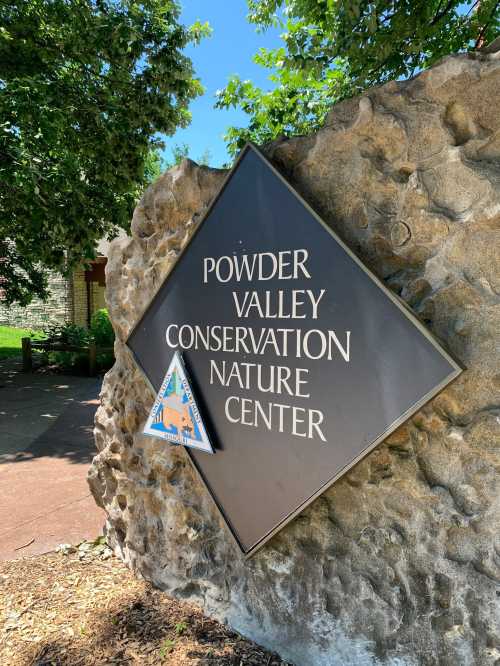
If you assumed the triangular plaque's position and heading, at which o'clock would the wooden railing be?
The wooden railing is roughly at 4 o'clock from the triangular plaque.

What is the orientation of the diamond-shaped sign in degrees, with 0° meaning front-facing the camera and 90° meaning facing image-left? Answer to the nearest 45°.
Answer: approximately 45°

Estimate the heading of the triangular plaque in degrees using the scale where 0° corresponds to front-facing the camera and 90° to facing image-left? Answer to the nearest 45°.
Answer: approximately 45°

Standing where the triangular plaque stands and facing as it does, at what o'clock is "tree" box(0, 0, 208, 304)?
The tree is roughly at 4 o'clock from the triangular plaque.

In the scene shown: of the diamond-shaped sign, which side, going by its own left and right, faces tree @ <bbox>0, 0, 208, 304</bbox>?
right

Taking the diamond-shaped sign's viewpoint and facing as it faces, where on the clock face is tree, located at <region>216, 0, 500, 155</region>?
The tree is roughly at 5 o'clock from the diamond-shaped sign.

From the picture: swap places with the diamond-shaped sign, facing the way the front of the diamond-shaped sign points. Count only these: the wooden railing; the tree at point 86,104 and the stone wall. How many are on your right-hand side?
3

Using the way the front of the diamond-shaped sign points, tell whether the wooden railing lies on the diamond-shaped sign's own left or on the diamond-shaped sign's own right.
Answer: on the diamond-shaped sign's own right

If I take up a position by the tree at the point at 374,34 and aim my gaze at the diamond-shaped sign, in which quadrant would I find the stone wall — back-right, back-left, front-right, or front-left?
back-right
